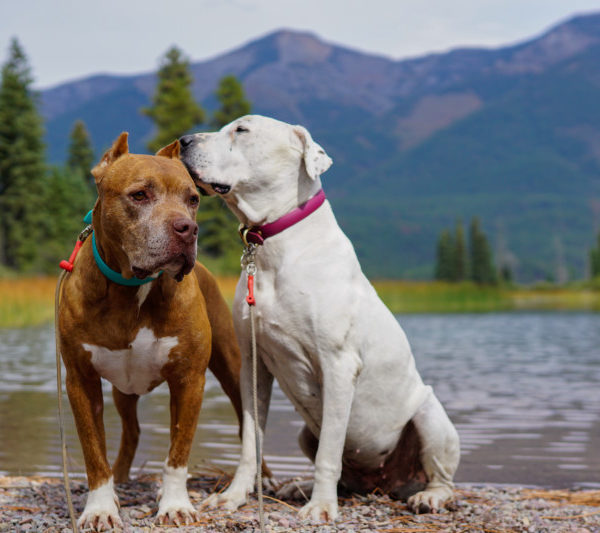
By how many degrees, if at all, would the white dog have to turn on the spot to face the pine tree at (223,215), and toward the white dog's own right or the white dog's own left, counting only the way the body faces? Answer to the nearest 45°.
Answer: approximately 135° to the white dog's own right

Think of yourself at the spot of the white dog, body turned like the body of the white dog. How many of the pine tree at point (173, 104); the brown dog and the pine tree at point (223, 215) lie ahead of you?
1

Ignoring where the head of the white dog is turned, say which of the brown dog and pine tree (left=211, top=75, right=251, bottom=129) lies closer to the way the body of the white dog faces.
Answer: the brown dog

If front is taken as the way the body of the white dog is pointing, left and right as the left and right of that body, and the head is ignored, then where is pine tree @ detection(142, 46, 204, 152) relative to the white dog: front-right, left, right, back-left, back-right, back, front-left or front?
back-right

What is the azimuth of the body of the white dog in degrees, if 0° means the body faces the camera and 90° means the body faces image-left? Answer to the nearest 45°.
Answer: approximately 45°

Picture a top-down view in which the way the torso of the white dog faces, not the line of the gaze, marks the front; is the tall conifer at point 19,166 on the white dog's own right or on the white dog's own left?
on the white dog's own right

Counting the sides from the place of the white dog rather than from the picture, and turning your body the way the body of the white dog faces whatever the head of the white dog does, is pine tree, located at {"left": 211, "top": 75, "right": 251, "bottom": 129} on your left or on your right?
on your right
